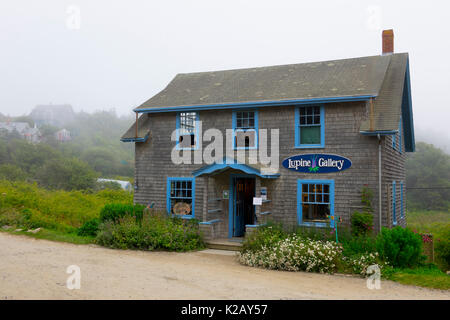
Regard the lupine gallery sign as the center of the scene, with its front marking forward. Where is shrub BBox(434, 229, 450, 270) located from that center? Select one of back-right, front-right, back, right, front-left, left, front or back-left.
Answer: left

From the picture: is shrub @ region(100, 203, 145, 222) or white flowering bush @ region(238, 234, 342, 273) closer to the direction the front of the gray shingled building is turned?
the white flowering bush

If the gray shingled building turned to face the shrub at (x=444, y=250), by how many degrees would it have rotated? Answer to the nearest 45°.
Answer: approximately 90° to its left

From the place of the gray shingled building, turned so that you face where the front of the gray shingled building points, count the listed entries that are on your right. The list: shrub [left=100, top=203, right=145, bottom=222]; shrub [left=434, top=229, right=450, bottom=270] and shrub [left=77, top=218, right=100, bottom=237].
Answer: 2

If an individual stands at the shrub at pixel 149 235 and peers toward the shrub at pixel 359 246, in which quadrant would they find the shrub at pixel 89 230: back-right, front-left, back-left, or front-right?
back-left

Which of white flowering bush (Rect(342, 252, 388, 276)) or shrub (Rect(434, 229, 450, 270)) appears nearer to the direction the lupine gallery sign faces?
the white flowering bush

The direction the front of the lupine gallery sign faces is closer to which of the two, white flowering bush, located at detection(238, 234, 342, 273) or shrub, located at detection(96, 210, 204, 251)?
the white flowering bush

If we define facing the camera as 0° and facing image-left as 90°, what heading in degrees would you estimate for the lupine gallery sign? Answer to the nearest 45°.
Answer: approximately 0°

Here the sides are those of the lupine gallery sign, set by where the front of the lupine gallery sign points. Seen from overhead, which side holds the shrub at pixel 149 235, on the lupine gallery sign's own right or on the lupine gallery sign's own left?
on the lupine gallery sign's own right

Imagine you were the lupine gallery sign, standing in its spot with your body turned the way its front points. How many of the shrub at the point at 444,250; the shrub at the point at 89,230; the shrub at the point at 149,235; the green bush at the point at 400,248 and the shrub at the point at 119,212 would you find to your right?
3

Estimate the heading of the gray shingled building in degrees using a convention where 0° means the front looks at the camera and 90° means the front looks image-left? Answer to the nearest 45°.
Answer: approximately 0°

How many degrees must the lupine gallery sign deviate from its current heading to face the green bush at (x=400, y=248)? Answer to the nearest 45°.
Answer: approximately 45° to its left

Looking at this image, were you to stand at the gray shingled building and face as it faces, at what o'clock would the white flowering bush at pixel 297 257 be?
The white flowering bush is roughly at 12 o'clock from the gray shingled building.
